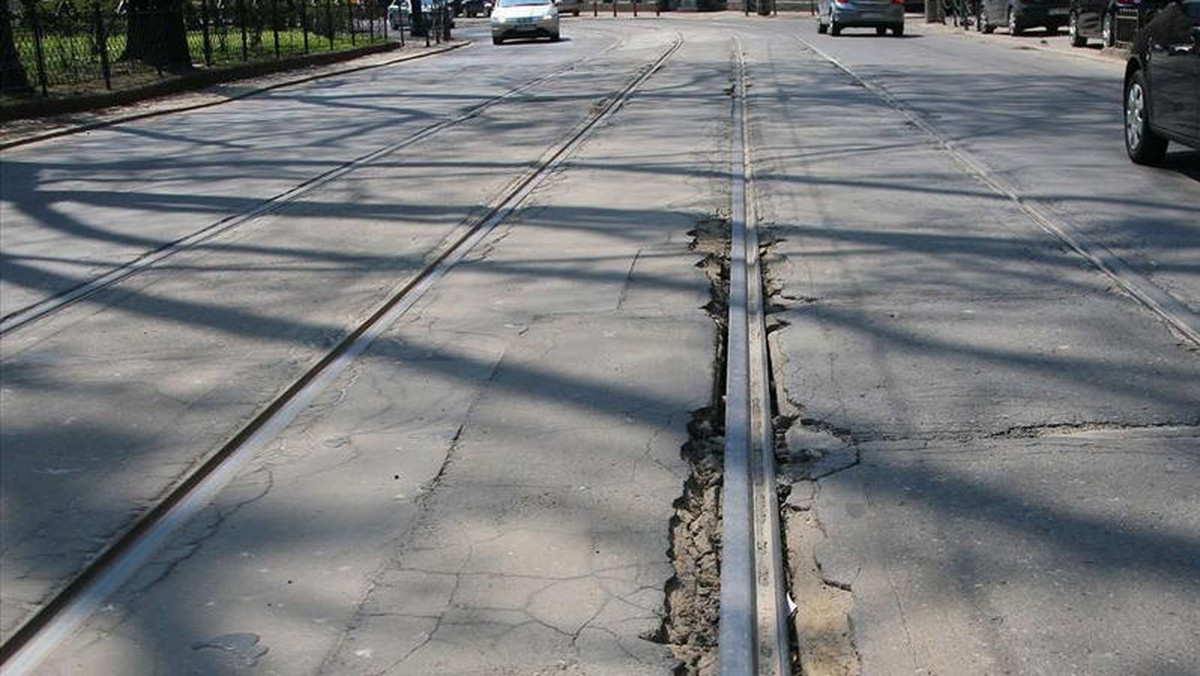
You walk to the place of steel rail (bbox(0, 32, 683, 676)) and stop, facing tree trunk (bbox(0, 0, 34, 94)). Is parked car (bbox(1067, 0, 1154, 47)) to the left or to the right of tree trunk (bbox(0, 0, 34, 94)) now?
right

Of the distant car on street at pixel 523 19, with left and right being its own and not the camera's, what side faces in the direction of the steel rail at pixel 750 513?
front

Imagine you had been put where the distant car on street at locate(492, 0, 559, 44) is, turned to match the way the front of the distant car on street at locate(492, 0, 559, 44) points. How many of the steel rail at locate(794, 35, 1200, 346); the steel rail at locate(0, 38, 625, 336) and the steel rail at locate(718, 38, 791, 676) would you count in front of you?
3

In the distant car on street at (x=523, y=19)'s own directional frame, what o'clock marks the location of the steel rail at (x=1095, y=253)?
The steel rail is roughly at 12 o'clock from the distant car on street.

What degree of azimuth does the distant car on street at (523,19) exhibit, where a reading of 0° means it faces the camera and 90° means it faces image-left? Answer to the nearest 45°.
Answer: approximately 0°
